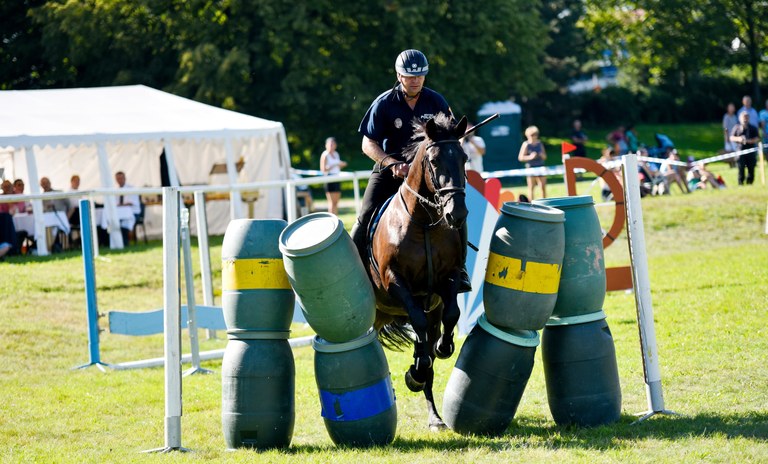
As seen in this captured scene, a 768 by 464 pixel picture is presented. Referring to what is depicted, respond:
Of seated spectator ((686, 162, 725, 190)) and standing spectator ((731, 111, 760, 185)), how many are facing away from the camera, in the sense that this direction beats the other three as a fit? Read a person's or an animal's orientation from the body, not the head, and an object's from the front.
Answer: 0

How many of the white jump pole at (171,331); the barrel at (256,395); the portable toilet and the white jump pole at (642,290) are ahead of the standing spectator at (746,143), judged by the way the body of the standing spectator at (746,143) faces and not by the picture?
3

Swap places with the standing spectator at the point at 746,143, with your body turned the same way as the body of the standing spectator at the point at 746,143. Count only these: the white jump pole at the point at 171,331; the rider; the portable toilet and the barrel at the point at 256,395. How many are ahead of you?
3

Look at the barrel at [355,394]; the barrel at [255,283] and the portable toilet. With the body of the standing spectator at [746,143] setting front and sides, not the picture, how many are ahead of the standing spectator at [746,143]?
2

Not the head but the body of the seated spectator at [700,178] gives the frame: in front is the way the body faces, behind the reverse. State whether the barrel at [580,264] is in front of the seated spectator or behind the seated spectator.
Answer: in front

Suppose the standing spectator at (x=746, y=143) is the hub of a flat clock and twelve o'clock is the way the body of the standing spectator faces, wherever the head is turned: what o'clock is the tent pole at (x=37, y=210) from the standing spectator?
The tent pole is roughly at 2 o'clock from the standing spectator.

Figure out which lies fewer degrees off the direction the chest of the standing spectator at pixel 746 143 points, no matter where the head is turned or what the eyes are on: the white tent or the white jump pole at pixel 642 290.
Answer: the white jump pole

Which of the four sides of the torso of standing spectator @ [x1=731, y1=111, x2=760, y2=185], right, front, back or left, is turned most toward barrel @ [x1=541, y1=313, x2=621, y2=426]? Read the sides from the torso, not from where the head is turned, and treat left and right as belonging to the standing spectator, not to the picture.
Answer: front

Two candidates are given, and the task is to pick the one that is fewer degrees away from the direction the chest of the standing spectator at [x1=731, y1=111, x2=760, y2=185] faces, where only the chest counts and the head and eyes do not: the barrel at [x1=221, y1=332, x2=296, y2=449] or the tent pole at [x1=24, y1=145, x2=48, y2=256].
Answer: the barrel

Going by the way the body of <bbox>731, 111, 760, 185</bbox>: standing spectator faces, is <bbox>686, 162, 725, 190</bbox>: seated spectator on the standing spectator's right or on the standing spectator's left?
on the standing spectator's right

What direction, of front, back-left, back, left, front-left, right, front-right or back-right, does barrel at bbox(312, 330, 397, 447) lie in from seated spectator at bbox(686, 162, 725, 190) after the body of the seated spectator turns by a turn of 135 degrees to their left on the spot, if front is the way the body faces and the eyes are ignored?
right

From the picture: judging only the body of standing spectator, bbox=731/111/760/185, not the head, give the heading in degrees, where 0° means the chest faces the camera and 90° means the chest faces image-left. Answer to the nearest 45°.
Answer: approximately 0°

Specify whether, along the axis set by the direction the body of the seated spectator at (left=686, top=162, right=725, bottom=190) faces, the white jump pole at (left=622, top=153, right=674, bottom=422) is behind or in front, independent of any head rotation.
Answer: in front

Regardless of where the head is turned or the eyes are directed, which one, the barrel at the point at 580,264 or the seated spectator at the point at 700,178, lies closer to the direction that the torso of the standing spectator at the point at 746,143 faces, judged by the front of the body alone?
the barrel
